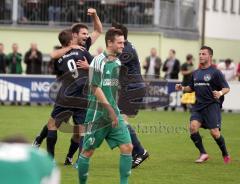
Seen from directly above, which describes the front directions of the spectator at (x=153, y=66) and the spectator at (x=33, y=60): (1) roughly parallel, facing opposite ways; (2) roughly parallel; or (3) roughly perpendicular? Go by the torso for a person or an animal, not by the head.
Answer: roughly parallel

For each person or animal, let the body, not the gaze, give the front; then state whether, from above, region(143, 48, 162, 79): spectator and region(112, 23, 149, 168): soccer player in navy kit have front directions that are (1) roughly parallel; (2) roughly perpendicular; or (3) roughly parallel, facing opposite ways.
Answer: roughly perpendicular

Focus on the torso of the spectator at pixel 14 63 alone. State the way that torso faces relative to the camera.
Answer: toward the camera

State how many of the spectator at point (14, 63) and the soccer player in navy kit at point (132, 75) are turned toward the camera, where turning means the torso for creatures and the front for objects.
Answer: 1

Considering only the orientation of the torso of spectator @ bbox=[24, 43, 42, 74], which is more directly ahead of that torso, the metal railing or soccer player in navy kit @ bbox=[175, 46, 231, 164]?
the soccer player in navy kit

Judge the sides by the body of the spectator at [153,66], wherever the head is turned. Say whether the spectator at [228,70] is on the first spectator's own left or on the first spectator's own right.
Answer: on the first spectator's own left

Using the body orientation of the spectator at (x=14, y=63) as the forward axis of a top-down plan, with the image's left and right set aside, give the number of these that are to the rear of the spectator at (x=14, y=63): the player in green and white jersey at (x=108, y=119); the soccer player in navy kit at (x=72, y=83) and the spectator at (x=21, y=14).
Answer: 1

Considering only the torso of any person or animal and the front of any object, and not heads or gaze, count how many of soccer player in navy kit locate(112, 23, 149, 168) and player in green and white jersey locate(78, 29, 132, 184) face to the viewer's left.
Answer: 1

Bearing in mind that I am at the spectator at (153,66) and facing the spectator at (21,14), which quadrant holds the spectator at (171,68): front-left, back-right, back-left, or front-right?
back-right

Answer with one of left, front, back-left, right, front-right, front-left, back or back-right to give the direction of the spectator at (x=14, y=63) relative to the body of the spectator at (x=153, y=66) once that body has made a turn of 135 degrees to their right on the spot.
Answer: front-left

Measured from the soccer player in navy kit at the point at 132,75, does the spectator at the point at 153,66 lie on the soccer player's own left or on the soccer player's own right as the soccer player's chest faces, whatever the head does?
on the soccer player's own right

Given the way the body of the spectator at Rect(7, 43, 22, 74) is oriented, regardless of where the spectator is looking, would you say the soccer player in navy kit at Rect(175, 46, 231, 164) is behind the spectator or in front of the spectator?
in front

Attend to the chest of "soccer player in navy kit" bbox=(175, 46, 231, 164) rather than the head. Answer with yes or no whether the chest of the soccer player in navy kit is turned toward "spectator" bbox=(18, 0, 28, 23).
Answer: no

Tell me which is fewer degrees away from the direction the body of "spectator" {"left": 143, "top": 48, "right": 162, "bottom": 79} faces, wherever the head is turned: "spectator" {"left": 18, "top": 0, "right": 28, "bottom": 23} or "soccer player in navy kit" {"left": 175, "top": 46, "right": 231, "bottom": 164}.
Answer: the soccer player in navy kit

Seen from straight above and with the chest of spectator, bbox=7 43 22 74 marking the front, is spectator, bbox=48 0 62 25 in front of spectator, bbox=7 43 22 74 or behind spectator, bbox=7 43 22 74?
behind

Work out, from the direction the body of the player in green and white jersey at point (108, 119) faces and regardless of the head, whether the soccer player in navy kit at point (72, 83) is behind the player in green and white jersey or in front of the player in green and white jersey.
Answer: behind

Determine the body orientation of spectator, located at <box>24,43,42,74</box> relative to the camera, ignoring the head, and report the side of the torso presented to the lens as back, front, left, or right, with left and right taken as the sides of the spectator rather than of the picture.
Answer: front

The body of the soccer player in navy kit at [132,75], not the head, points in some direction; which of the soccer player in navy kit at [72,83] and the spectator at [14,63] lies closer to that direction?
the soccer player in navy kit

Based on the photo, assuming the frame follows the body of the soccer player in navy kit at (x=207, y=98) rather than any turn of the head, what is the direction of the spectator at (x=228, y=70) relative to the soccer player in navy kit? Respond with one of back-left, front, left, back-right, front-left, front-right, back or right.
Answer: back-right
